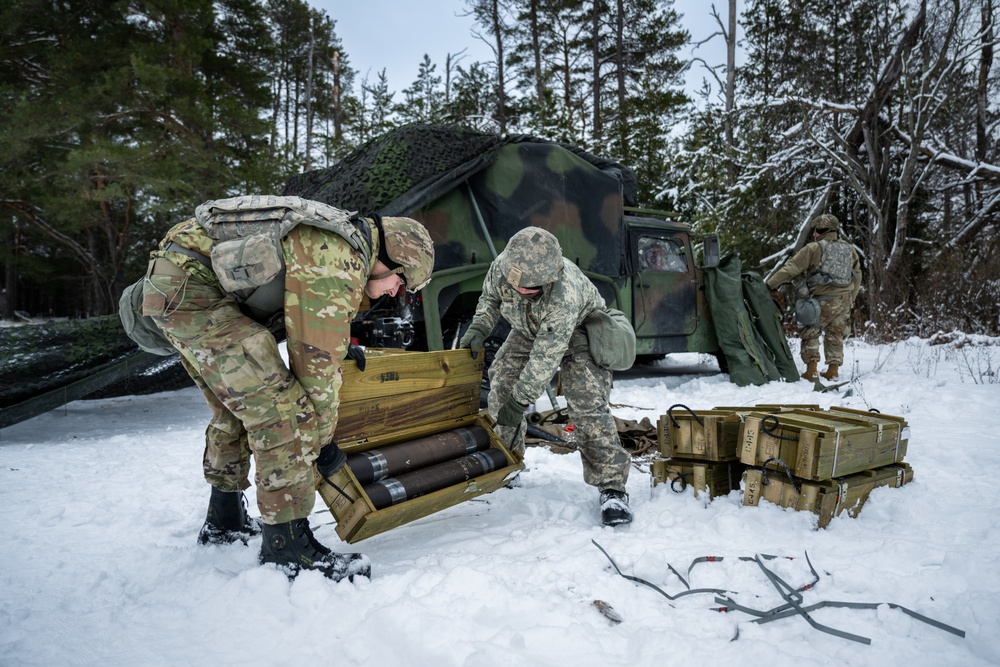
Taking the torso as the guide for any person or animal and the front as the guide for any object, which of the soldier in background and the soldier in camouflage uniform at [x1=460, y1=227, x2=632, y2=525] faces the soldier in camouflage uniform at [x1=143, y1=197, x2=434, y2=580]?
the soldier in camouflage uniform at [x1=460, y1=227, x2=632, y2=525]

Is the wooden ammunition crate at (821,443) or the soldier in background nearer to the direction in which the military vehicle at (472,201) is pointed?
the soldier in background

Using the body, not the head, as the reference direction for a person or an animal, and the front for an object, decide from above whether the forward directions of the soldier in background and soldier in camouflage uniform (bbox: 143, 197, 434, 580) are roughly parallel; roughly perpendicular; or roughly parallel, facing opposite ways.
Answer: roughly perpendicular

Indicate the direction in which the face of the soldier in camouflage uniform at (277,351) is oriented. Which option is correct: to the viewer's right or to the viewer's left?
to the viewer's right

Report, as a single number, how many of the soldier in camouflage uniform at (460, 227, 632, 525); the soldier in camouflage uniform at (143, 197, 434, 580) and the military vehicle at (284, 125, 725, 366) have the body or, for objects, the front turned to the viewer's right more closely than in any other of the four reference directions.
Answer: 2

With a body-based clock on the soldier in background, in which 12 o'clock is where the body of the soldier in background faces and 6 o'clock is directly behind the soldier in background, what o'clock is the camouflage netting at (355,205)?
The camouflage netting is roughly at 9 o'clock from the soldier in background.

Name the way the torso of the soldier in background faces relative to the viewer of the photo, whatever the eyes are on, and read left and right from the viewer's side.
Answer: facing away from the viewer and to the left of the viewer

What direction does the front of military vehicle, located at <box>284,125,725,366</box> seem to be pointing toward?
to the viewer's right

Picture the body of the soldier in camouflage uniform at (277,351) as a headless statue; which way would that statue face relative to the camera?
to the viewer's right

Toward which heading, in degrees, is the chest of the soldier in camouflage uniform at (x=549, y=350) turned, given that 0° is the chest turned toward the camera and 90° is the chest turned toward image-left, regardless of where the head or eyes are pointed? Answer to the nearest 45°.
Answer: approximately 45°

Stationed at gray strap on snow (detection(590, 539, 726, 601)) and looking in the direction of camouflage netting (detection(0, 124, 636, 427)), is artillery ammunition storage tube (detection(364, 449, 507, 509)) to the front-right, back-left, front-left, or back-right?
front-left

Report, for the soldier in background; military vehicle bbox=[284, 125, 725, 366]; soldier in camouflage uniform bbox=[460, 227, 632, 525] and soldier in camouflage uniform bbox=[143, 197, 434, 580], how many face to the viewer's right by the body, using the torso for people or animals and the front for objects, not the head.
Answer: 2

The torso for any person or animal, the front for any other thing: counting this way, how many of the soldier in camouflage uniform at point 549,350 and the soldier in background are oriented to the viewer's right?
0

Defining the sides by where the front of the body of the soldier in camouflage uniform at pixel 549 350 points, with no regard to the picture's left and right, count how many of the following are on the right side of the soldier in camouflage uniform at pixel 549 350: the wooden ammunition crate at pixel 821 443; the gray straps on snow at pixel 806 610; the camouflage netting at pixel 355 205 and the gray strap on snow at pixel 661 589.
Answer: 1

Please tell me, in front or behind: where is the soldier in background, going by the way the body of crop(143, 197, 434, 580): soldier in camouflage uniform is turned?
in front

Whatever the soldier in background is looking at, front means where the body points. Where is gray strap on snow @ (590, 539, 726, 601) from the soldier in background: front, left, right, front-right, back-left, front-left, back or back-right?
back-left

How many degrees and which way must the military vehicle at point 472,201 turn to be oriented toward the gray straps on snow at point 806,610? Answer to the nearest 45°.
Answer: approximately 90° to its right

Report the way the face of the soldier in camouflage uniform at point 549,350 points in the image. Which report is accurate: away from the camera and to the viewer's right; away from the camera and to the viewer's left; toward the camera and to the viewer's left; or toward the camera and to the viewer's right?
toward the camera and to the viewer's left
